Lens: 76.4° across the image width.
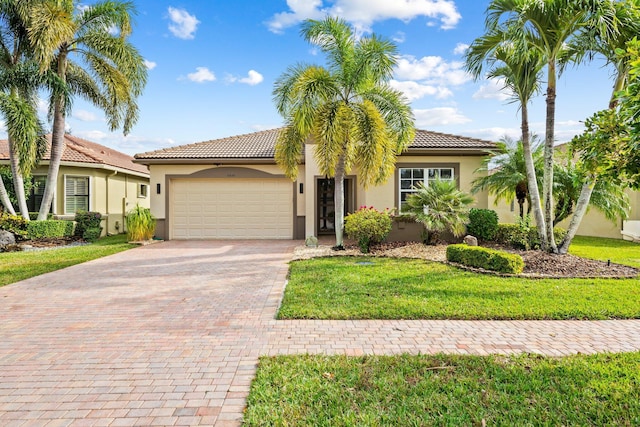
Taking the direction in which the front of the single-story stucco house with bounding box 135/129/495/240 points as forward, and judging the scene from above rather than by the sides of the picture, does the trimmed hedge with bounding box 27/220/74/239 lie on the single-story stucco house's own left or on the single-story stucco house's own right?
on the single-story stucco house's own right

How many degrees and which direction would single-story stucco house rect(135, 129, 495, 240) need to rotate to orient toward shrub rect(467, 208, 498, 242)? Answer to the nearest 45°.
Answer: approximately 90° to its left

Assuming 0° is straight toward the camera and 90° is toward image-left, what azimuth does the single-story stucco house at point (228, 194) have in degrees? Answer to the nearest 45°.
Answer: approximately 0°

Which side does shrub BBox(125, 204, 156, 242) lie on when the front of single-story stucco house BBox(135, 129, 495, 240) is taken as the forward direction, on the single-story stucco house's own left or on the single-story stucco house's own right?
on the single-story stucco house's own right

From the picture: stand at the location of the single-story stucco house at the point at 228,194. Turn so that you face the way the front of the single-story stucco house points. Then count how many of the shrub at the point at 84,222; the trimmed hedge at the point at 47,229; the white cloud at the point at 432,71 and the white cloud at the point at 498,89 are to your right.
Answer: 2

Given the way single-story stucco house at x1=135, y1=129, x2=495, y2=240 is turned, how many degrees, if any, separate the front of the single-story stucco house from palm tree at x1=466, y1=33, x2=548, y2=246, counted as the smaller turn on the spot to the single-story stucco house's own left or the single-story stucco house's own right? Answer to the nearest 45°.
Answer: approximately 45° to the single-story stucco house's own left

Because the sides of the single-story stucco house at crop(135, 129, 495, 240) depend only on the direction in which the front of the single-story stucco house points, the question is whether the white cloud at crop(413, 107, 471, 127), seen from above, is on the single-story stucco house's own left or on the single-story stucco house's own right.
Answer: on the single-story stucco house's own left

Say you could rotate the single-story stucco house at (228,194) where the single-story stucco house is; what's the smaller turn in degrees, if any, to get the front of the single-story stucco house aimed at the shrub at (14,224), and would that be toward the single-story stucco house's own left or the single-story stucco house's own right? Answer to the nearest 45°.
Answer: approximately 90° to the single-story stucco house's own right

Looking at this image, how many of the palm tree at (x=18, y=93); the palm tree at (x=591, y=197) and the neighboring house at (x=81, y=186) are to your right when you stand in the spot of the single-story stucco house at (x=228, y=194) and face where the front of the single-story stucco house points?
2

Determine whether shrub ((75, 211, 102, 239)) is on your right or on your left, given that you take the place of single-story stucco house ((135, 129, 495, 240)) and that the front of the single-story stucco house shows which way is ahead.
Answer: on your right

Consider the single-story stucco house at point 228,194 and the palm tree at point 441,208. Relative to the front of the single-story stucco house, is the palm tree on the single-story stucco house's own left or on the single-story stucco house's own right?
on the single-story stucco house's own left

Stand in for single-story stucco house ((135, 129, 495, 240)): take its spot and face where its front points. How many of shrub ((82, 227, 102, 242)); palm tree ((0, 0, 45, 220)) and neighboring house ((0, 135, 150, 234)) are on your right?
3

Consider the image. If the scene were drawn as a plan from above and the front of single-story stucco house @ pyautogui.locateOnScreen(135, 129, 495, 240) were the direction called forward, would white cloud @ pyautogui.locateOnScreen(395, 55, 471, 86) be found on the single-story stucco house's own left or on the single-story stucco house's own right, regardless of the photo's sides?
on the single-story stucco house's own left
